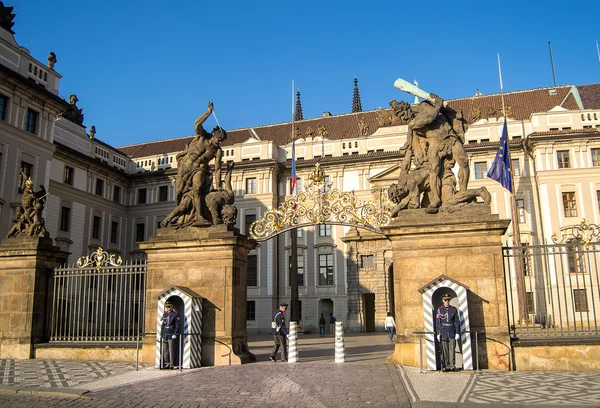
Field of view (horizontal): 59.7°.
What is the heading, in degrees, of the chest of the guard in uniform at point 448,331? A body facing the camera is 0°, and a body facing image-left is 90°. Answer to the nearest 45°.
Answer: approximately 0°

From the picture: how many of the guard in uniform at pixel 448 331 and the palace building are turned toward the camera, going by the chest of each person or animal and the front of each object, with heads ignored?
2

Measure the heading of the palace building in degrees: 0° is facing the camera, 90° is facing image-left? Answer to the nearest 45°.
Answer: approximately 0°

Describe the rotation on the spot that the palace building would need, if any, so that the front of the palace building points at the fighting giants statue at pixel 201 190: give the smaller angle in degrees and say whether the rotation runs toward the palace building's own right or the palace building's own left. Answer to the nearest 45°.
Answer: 0° — it already faces it

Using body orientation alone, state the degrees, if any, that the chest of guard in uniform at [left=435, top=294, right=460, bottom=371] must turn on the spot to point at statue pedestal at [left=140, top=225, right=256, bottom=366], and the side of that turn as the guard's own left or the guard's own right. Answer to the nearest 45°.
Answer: approximately 90° to the guard's own right

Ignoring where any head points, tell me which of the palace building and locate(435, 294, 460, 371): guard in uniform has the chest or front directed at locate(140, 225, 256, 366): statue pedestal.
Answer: the palace building

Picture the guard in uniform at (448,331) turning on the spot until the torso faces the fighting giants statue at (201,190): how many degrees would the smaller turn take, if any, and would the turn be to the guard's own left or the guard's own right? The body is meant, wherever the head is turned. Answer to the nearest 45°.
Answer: approximately 90° to the guard's own right

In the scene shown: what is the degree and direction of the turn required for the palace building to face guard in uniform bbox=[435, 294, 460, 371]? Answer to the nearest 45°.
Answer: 0° — it already faces them

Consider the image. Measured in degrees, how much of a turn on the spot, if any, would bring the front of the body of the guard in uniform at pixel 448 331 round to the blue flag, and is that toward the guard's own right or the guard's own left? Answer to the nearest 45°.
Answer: approximately 180°
